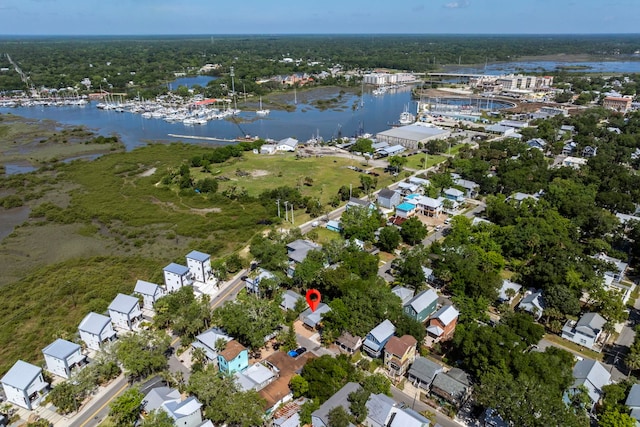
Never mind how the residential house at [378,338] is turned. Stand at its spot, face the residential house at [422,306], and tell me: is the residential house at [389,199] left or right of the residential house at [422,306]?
left

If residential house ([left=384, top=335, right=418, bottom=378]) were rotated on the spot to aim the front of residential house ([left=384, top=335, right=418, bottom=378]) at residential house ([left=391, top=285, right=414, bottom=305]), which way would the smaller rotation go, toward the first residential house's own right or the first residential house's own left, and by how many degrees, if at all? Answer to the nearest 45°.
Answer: approximately 135° to the first residential house's own right

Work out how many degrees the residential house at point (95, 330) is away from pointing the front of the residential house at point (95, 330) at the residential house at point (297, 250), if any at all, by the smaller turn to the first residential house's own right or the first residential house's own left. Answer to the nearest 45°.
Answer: approximately 45° to the first residential house's own left

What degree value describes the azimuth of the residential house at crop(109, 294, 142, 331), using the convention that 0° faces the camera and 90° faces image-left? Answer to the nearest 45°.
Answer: approximately 315°

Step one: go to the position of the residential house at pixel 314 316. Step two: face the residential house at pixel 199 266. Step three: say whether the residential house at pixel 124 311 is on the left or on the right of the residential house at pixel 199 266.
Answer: left

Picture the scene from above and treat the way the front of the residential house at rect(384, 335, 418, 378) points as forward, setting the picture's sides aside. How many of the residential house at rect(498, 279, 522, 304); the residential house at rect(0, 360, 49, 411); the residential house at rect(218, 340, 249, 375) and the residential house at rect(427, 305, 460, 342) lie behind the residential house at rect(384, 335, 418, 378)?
2
